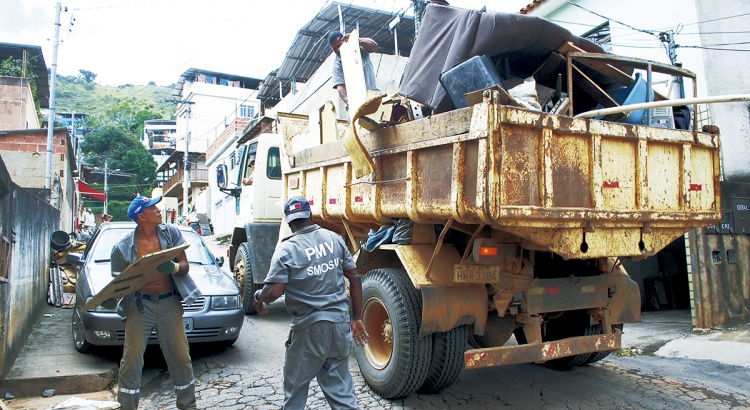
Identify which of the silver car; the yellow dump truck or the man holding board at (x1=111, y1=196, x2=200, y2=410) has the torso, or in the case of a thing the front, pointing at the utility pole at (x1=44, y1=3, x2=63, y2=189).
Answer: the yellow dump truck

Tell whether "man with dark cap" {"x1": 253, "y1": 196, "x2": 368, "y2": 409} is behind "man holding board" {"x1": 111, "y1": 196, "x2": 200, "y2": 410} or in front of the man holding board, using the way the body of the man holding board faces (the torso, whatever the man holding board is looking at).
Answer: in front

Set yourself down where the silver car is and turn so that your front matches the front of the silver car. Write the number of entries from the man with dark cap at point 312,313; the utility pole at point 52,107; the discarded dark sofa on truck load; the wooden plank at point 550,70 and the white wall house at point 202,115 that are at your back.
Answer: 2

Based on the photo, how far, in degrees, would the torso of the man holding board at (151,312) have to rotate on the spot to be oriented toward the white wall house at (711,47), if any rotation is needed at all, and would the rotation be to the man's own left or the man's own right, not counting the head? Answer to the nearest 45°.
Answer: approximately 90° to the man's own left

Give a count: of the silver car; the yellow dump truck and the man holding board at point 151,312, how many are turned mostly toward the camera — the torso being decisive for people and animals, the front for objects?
2

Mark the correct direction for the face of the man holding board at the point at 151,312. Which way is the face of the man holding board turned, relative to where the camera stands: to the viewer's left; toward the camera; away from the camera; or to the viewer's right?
to the viewer's right

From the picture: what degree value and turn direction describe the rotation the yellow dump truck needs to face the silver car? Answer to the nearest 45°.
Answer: approximately 45° to its left

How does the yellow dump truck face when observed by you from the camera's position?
facing away from the viewer and to the left of the viewer

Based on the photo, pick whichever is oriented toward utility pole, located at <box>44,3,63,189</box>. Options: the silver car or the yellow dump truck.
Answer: the yellow dump truck

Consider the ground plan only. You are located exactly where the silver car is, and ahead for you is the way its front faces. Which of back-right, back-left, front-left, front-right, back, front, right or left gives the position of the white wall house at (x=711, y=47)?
left

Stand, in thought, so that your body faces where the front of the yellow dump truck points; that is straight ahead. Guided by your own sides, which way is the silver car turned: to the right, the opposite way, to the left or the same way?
the opposite way

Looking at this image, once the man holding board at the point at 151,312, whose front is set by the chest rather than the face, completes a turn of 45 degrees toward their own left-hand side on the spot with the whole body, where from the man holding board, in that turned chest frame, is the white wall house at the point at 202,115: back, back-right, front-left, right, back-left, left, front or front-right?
back-left

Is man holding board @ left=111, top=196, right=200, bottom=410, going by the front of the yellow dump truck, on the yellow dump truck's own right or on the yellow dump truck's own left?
on the yellow dump truck's own left
